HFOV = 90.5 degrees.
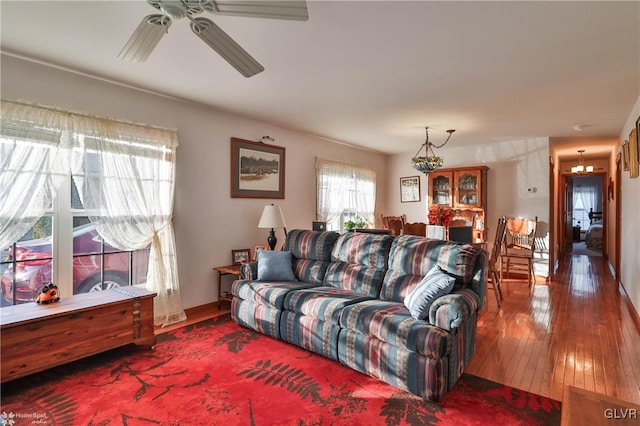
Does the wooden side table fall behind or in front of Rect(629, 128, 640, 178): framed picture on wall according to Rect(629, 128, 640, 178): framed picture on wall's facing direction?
in front

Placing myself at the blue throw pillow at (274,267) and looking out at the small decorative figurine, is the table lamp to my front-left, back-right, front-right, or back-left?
back-right

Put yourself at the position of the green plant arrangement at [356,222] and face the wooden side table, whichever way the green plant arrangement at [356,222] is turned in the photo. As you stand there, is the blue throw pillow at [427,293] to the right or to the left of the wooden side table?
left

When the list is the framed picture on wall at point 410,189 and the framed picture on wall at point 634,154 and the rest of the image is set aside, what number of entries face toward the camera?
1

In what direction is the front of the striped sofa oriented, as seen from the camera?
facing the viewer and to the left of the viewer

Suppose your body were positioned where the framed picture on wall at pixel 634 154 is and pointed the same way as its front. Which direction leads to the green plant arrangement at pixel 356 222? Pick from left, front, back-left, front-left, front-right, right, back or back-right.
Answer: front

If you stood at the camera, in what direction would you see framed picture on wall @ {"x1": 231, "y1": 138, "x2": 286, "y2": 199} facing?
facing the viewer and to the right of the viewer

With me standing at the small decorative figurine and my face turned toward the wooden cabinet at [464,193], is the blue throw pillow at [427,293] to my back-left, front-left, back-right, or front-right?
front-right

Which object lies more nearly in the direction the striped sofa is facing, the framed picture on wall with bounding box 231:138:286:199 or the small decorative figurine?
the small decorative figurine

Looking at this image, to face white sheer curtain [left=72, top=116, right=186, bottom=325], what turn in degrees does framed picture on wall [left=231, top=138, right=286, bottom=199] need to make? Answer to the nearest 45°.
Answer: approximately 90° to its right

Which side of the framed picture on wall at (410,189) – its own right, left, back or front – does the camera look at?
front

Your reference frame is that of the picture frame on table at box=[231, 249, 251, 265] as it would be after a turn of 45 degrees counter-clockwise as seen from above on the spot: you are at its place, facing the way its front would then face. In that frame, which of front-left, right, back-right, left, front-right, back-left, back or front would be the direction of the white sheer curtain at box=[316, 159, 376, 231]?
front-left

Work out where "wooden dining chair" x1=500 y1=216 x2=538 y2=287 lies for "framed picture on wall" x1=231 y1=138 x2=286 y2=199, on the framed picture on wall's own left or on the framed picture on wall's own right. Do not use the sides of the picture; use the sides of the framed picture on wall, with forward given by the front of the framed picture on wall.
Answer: on the framed picture on wall's own left

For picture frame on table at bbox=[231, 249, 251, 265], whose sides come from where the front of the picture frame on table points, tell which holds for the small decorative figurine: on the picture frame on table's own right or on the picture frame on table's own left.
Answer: on the picture frame on table's own right

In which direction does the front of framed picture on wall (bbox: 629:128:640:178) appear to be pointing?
to the viewer's left

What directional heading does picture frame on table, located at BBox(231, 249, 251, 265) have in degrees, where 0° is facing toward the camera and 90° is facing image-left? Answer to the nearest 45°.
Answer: approximately 315°

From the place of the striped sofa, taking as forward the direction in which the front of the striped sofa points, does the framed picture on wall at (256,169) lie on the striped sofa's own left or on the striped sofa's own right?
on the striped sofa's own right

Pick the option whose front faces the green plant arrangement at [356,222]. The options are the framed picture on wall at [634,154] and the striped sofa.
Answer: the framed picture on wall

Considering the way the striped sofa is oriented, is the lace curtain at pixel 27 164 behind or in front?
in front
